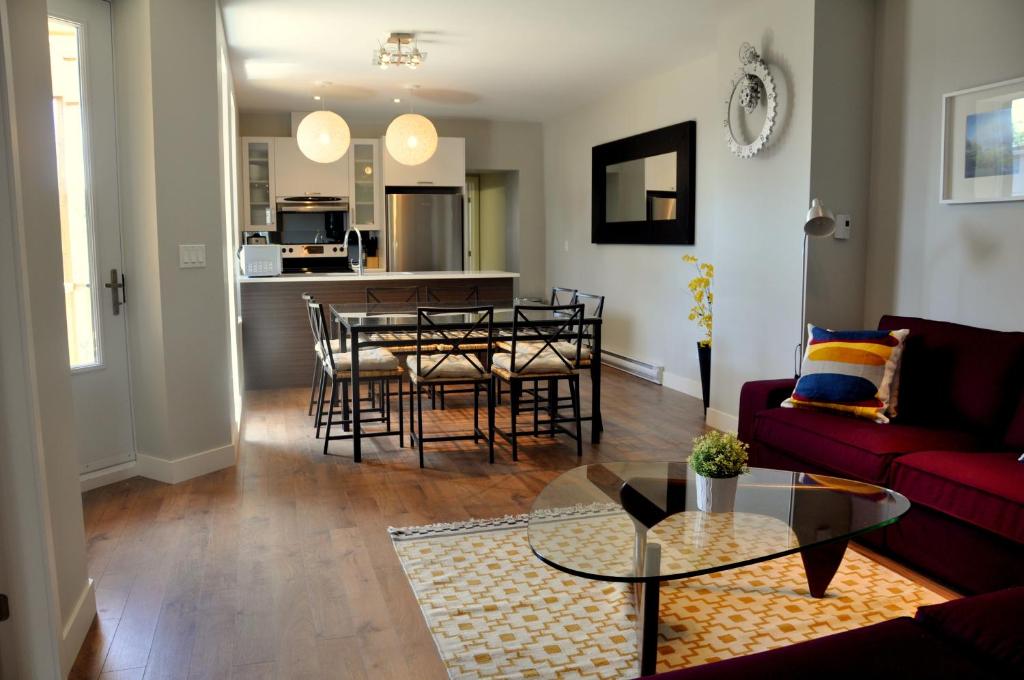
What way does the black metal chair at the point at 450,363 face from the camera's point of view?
away from the camera

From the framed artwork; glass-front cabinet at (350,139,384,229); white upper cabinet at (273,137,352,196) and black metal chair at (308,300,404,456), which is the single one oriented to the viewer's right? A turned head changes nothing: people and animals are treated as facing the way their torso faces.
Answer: the black metal chair

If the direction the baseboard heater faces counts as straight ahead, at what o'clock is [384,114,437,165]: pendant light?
The pendant light is roughly at 12 o'clock from the baseboard heater.

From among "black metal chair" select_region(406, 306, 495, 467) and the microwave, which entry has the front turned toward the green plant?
the microwave

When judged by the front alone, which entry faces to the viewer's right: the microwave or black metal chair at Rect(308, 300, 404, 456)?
the black metal chair

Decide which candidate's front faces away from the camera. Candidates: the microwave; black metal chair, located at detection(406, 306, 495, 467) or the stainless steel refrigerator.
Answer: the black metal chair

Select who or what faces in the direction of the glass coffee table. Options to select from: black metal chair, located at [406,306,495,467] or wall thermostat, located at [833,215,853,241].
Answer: the wall thermostat

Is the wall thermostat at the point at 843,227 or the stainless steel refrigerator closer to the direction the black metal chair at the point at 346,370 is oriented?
the wall thermostat

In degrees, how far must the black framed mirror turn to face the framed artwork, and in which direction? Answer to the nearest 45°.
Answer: approximately 90° to its left

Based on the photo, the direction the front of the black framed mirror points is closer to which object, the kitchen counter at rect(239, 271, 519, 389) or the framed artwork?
the kitchen counter

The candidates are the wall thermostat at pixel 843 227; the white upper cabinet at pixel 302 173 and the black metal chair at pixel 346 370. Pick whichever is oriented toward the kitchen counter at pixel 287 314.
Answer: the white upper cabinet
